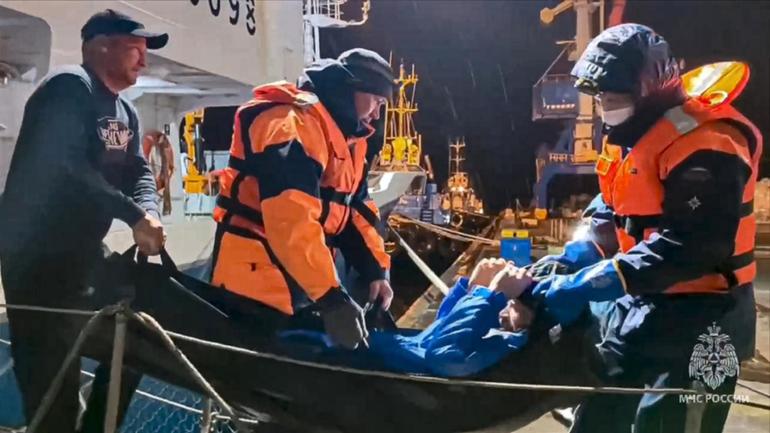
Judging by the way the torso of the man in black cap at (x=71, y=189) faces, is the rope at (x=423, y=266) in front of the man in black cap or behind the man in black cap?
in front

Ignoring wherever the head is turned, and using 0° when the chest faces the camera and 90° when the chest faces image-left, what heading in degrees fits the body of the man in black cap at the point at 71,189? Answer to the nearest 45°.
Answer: approximately 315°

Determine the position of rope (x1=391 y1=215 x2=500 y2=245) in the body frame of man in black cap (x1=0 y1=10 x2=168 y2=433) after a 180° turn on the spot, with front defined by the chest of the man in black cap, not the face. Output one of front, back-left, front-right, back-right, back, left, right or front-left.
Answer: back-right

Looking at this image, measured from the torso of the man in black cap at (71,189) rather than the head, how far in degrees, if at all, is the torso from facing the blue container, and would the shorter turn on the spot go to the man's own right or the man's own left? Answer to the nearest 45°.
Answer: approximately 45° to the man's own left

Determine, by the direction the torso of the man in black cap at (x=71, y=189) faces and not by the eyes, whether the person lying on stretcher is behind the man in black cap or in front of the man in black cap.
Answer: in front

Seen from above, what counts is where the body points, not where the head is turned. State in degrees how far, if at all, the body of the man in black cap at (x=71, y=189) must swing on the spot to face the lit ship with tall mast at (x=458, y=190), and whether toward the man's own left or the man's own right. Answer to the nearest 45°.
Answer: approximately 45° to the man's own left
